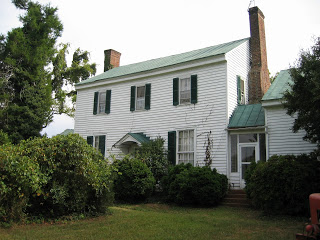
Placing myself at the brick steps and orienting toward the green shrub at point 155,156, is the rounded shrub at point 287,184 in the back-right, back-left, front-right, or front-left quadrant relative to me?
back-left

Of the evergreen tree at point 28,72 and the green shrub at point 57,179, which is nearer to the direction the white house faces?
the green shrub

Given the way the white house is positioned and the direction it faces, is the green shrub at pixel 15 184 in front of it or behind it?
in front

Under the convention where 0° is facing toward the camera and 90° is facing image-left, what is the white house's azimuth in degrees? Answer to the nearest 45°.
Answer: approximately 45°

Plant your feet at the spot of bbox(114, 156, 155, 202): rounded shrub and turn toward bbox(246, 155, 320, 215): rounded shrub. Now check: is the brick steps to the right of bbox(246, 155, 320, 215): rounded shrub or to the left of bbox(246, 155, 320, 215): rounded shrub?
left

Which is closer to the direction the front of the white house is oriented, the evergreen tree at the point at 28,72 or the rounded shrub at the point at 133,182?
the rounded shrub

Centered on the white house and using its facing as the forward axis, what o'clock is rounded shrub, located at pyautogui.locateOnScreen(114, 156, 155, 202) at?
The rounded shrub is roughly at 12 o'clock from the white house.

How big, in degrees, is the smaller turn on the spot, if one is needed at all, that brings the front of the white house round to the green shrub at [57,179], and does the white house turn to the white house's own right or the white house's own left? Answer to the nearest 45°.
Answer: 0° — it already faces it

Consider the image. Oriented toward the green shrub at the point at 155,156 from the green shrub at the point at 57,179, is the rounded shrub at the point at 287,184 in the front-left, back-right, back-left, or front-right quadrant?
front-right

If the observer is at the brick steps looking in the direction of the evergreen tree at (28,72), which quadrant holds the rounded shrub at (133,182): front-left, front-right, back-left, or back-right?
front-left

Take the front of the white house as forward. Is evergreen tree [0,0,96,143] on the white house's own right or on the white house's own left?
on the white house's own right
